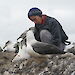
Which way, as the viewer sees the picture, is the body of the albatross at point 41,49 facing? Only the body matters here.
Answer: to the viewer's left
